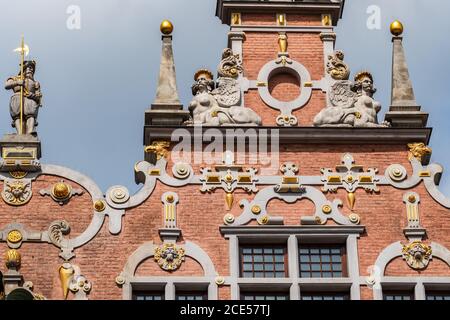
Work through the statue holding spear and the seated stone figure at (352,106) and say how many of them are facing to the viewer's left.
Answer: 0

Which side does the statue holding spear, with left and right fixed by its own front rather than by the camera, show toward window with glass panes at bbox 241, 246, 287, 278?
left

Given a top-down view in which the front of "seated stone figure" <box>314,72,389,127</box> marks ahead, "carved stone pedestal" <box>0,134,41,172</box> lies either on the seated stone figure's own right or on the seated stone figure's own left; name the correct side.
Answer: on the seated stone figure's own right

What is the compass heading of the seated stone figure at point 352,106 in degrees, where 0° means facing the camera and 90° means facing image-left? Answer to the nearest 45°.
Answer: approximately 315°

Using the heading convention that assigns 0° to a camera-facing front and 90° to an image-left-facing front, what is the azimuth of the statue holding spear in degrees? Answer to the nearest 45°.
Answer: approximately 0°

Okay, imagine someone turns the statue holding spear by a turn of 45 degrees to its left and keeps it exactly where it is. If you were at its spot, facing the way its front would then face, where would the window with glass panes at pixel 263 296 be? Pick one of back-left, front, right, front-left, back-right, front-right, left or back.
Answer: front-left

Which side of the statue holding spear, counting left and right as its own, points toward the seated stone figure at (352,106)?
left

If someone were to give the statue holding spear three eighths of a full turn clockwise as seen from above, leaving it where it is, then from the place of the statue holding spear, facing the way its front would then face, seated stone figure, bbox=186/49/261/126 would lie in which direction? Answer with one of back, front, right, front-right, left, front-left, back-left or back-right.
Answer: back-right
